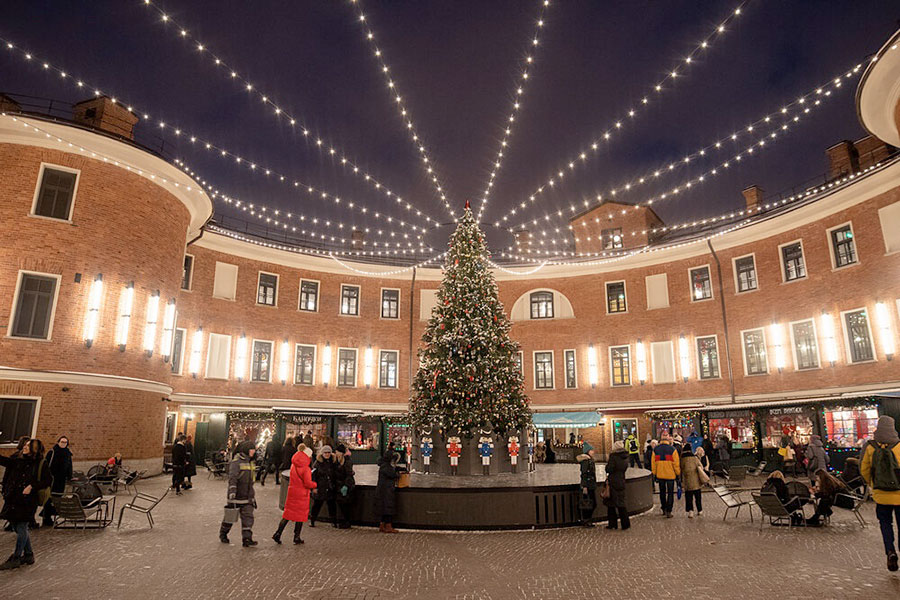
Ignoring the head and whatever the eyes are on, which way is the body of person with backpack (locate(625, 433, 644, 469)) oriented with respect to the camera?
away from the camera

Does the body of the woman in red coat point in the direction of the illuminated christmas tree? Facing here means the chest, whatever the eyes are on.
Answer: yes

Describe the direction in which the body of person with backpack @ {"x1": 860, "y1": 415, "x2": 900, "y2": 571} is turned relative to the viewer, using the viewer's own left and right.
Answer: facing away from the viewer

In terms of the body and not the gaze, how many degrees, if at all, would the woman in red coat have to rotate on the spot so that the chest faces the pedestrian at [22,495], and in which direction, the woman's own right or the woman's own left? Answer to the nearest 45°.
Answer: approximately 135° to the woman's own left

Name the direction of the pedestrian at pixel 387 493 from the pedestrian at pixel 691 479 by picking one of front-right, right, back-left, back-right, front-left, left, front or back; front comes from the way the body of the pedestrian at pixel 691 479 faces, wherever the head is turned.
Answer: back-left

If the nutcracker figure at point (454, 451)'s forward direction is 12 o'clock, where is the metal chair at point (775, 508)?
The metal chair is roughly at 10 o'clock from the nutcracker figure.

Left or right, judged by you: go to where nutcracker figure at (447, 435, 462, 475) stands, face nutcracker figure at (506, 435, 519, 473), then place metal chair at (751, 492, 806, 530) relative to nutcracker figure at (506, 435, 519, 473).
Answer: right

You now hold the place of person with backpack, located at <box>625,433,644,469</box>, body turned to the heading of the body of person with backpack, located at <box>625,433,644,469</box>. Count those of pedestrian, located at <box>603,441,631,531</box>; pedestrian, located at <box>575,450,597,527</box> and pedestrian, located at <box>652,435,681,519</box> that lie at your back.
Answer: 3
